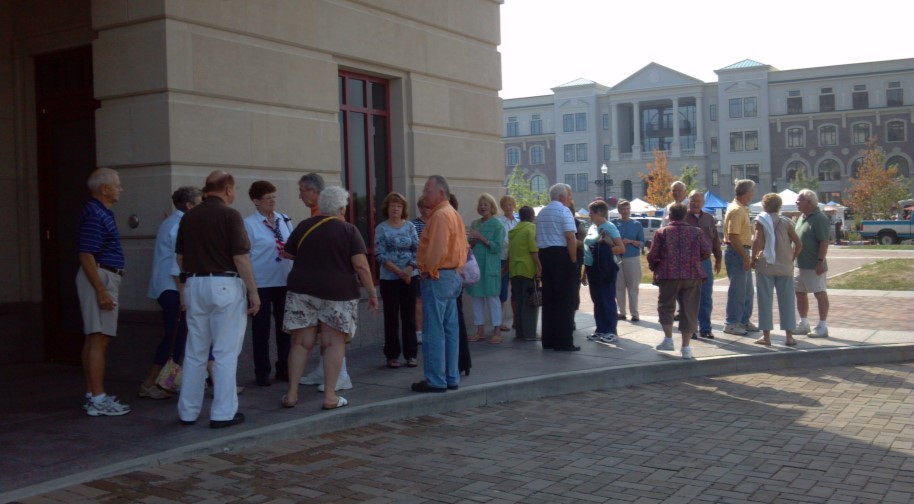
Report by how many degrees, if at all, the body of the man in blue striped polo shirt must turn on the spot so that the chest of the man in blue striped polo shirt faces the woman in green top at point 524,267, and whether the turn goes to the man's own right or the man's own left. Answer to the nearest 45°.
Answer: approximately 45° to the man's own left

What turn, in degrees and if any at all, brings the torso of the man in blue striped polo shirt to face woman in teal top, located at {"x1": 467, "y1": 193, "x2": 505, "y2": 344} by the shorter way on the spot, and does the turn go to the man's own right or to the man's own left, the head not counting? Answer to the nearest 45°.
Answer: approximately 45° to the man's own left

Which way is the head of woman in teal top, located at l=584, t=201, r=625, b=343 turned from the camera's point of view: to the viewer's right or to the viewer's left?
to the viewer's left

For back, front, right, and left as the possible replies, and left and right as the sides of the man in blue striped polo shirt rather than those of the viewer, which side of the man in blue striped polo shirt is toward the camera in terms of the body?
right

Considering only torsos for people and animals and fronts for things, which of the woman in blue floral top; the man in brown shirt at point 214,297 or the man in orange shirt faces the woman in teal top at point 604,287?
the man in brown shirt

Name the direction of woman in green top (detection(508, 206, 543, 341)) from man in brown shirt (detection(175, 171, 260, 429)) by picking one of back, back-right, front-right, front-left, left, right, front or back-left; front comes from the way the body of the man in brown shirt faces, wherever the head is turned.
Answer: front

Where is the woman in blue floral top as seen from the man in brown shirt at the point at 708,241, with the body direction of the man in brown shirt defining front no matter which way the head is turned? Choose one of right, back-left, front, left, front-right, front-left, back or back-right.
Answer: front

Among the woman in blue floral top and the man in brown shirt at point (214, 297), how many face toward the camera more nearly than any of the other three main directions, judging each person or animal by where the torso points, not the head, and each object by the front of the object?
1

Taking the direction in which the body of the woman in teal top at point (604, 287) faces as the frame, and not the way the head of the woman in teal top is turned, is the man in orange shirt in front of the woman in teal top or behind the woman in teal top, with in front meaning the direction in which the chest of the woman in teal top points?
in front

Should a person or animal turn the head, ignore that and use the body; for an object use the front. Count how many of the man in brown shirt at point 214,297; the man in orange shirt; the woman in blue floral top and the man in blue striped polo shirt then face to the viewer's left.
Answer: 1

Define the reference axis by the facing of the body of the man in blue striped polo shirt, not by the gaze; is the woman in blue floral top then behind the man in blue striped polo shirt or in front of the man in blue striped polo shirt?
in front

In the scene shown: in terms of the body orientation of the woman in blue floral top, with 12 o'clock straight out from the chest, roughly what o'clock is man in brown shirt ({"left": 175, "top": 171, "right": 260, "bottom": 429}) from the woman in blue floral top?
The man in brown shirt is roughly at 1 o'clock from the woman in blue floral top.

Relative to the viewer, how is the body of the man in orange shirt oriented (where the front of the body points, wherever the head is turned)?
to the viewer's left

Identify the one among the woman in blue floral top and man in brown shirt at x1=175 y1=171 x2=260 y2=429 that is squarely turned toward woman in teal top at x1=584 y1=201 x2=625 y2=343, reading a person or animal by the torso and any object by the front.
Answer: the man in brown shirt

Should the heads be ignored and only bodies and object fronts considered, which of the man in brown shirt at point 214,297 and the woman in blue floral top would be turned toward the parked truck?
the man in brown shirt
